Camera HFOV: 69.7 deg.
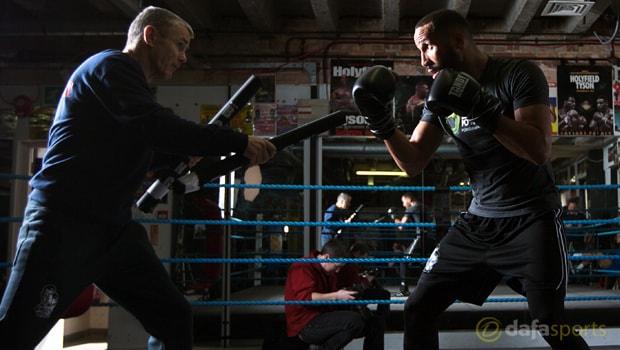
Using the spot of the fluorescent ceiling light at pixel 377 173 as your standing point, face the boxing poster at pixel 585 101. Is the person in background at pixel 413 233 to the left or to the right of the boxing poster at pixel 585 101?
right

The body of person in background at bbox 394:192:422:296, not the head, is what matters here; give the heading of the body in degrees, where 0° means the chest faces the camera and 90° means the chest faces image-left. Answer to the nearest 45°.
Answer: approximately 90°

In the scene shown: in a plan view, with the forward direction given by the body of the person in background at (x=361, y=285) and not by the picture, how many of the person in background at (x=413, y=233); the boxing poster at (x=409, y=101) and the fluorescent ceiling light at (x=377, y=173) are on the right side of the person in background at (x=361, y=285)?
0

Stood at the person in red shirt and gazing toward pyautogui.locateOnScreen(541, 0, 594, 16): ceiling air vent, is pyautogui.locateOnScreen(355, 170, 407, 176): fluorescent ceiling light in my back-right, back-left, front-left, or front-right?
front-left

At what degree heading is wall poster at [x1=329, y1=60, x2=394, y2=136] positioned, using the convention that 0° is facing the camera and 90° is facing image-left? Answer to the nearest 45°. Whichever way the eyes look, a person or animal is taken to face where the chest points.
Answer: approximately 0°

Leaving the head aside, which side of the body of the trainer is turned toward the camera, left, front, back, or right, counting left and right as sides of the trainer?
right

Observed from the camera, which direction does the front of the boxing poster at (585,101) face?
facing the viewer

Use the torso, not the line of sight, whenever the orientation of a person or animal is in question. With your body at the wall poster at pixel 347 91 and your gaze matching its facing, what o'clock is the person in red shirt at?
The person in red shirt is roughly at 12 o'clock from the wall poster.

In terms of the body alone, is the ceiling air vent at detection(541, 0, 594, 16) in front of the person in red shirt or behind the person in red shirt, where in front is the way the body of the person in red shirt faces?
in front

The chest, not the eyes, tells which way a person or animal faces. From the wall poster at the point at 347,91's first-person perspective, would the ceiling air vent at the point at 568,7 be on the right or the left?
on its left

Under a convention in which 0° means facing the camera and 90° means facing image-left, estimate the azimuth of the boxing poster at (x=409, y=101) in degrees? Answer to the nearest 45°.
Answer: approximately 0°

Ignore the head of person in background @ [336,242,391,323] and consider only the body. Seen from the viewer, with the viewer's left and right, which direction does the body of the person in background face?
facing the viewer and to the right of the viewer
